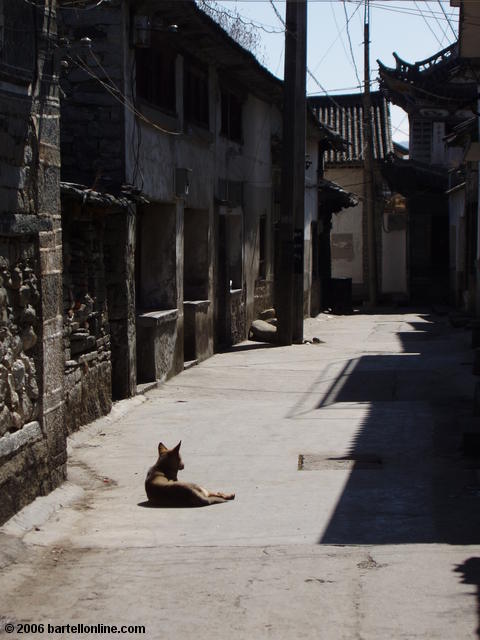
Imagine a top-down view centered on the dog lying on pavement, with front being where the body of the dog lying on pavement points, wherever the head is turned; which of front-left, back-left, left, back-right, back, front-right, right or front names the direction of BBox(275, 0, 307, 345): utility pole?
front-right

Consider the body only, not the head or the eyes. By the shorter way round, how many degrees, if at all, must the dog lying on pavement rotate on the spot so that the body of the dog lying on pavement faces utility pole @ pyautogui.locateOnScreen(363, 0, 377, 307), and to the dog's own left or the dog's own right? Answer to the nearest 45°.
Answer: approximately 45° to the dog's own right

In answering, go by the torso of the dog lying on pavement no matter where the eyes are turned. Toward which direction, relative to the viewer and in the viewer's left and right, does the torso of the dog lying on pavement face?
facing away from the viewer and to the left of the viewer
